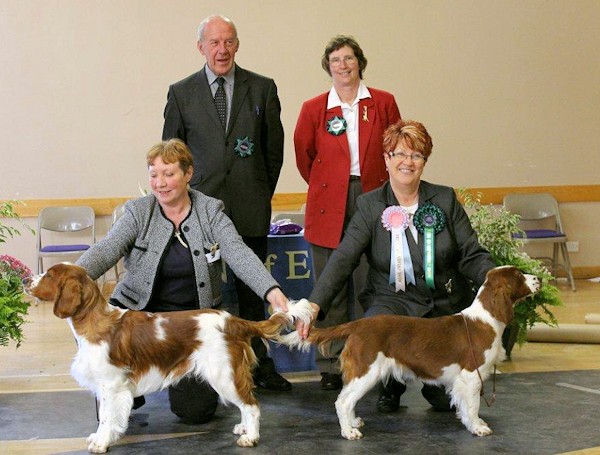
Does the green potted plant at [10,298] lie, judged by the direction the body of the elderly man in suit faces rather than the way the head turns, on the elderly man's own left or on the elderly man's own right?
on the elderly man's own right

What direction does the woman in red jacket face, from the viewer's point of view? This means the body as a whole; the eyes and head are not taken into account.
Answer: toward the camera

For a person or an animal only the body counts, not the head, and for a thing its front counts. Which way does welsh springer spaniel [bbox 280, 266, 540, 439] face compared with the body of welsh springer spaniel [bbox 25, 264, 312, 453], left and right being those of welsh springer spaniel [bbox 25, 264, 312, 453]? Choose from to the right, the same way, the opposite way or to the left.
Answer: the opposite way

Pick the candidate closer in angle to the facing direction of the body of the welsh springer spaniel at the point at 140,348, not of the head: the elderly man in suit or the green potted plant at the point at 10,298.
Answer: the green potted plant

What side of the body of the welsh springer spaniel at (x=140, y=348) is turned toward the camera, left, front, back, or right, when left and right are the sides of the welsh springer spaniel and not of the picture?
left

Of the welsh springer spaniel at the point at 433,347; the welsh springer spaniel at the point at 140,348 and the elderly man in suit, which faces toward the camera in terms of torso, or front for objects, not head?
the elderly man in suit

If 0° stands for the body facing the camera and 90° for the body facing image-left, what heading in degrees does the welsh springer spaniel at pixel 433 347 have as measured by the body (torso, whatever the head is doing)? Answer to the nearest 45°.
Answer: approximately 270°

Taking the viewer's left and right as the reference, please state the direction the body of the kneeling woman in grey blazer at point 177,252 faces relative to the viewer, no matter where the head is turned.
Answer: facing the viewer

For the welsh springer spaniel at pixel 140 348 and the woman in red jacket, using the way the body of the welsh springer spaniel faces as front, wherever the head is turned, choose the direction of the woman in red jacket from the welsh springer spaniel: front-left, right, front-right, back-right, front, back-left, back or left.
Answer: back-right

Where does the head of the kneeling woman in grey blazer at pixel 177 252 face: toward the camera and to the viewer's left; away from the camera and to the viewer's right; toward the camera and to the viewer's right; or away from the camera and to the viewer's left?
toward the camera and to the viewer's left
